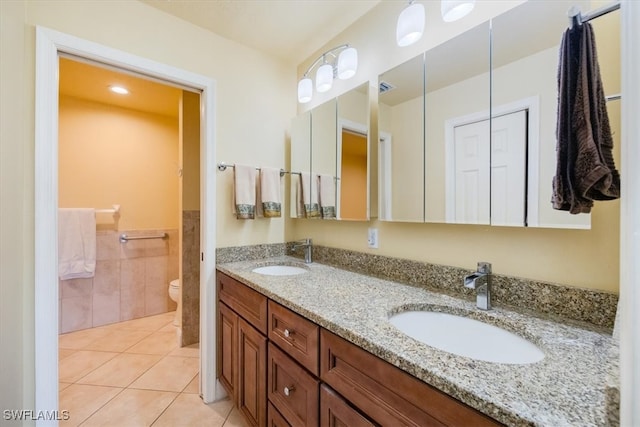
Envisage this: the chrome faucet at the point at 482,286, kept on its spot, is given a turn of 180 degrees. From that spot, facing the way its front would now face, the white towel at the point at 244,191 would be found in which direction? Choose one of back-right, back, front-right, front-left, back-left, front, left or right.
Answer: back-left

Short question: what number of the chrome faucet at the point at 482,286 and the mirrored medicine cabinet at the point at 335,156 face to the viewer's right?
0

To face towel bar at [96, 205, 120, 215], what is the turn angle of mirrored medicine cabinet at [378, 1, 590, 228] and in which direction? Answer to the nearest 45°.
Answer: approximately 45° to its right

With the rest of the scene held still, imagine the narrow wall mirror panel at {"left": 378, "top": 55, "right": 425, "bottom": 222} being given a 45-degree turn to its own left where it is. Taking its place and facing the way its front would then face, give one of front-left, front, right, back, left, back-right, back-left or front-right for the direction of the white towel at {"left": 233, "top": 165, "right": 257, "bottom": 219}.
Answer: right

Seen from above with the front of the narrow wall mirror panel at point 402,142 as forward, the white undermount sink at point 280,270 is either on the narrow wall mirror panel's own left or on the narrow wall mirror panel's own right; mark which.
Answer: on the narrow wall mirror panel's own right

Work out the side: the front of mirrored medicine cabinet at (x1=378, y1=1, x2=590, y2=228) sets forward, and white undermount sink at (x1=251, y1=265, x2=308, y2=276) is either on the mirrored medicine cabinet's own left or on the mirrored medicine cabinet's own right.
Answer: on the mirrored medicine cabinet's own right

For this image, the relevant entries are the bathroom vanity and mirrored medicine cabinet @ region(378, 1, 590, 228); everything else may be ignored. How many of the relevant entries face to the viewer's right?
0

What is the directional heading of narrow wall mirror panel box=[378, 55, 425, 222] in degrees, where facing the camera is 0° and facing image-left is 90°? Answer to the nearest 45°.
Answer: approximately 45°

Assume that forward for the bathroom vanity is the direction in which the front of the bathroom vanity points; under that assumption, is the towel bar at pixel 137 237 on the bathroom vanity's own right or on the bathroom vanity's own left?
on the bathroom vanity's own right

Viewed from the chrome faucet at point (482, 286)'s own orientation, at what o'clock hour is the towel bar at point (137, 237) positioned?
The towel bar is roughly at 2 o'clock from the chrome faucet.
